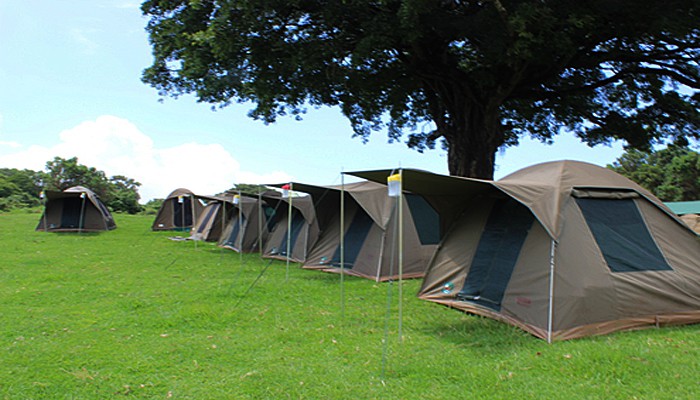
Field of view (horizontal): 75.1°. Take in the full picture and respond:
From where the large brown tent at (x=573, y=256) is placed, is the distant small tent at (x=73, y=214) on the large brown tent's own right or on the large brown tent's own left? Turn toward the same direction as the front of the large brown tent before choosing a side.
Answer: on the large brown tent's own right

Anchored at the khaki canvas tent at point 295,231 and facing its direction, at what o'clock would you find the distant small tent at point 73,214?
The distant small tent is roughly at 3 o'clock from the khaki canvas tent.

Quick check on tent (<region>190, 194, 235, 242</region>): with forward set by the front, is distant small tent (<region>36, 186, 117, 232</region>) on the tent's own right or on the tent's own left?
on the tent's own right

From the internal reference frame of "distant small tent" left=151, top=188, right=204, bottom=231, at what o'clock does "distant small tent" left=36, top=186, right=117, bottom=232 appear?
"distant small tent" left=36, top=186, right=117, bottom=232 is roughly at 2 o'clock from "distant small tent" left=151, top=188, right=204, bottom=231.

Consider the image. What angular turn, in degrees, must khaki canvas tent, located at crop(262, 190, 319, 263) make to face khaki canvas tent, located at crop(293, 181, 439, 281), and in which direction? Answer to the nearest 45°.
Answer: approximately 90° to its left

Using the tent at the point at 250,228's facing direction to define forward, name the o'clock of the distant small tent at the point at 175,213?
The distant small tent is roughly at 4 o'clock from the tent.

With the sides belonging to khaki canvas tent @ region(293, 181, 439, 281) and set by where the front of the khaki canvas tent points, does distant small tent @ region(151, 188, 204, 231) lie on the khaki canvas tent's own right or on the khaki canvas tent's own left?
on the khaki canvas tent's own right

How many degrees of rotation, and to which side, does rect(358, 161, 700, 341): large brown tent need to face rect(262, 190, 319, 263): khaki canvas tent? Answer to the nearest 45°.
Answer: approximately 90° to its right

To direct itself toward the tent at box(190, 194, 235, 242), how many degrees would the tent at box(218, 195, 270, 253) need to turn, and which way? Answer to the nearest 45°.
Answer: approximately 135° to its right

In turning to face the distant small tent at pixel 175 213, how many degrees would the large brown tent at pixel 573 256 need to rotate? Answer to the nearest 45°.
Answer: approximately 90° to its right

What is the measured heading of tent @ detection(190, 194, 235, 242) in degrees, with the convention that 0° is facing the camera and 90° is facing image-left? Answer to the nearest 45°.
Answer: approximately 45°
